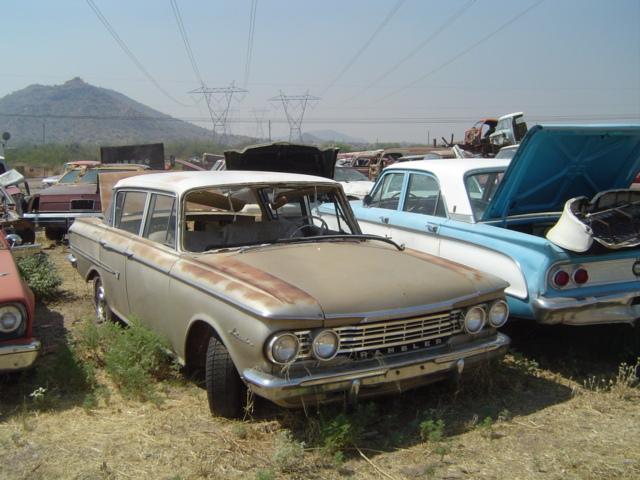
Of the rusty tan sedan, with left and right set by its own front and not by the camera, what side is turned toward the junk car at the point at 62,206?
back

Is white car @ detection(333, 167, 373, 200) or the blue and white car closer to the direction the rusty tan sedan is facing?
the blue and white car

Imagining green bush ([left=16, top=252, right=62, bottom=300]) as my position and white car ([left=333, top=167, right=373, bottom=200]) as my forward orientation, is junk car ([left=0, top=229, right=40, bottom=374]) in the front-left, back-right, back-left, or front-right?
back-right

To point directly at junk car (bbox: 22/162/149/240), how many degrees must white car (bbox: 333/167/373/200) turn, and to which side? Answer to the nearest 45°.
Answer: approximately 90° to its right

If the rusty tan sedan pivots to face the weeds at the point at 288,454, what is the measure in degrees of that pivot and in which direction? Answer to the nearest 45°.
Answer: approximately 45° to its right

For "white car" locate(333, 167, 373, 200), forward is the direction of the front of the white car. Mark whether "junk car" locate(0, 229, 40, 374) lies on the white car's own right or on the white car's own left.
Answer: on the white car's own right

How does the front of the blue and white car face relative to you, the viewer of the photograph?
facing away from the viewer and to the left of the viewer

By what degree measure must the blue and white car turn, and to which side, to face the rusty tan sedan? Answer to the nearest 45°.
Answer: approximately 90° to its left

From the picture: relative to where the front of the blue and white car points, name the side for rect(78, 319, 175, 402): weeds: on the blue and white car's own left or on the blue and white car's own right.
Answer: on the blue and white car's own left

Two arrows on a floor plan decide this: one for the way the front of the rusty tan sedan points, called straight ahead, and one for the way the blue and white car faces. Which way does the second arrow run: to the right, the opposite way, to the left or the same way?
the opposite way

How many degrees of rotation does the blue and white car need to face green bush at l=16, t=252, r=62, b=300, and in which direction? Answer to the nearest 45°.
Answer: approximately 45° to its left

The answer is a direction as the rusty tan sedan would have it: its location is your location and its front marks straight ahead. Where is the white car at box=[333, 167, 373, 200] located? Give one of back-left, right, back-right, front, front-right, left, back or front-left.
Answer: back-left
